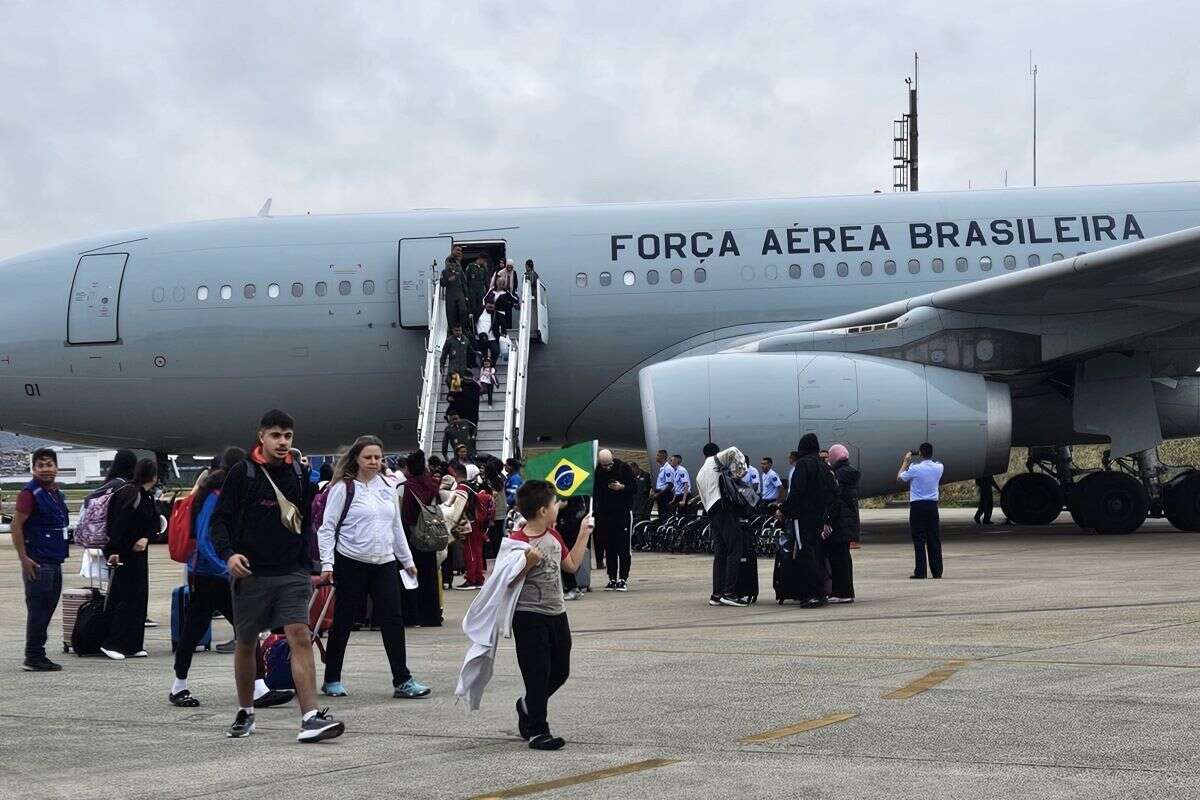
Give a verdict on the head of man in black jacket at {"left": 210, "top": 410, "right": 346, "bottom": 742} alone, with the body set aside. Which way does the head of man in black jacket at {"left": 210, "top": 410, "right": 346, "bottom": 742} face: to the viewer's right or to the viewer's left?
to the viewer's right

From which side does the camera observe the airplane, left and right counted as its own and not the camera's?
left

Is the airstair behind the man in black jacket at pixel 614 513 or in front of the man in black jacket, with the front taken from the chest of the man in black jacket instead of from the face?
behind

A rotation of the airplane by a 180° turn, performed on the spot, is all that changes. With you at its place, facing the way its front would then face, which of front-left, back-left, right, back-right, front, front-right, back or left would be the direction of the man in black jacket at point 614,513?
right

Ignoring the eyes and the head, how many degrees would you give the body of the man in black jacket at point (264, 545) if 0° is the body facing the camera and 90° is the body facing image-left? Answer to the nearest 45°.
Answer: approximately 315°

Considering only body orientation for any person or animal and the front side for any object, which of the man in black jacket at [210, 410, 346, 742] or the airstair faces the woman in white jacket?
the airstair

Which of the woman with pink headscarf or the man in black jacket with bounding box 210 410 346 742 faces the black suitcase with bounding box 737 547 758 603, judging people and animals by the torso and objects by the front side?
the woman with pink headscarf

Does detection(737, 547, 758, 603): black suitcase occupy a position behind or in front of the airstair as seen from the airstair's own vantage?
in front
